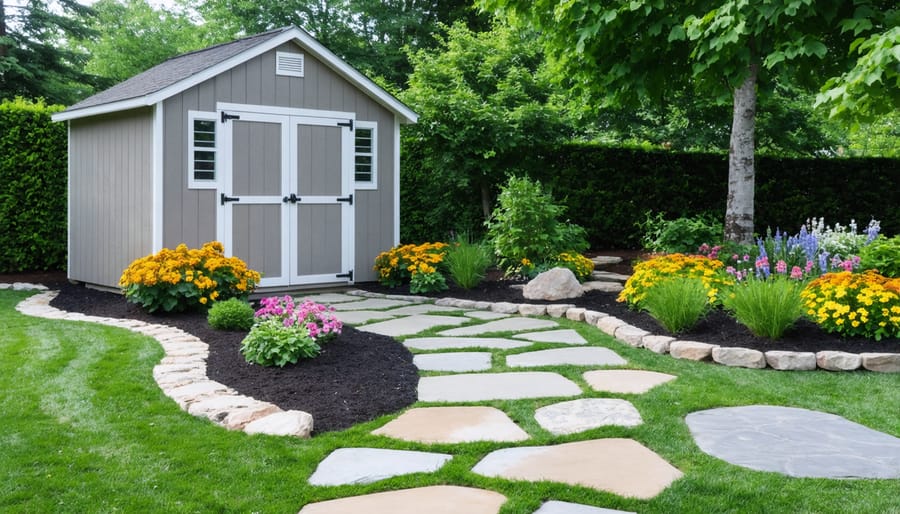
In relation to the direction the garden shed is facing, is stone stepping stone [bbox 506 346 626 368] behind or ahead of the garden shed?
ahead

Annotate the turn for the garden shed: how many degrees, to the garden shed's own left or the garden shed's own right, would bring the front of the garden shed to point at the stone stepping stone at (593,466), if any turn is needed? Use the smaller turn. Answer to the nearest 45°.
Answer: approximately 45° to the garden shed's own right

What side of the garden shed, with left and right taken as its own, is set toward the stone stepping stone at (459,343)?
front

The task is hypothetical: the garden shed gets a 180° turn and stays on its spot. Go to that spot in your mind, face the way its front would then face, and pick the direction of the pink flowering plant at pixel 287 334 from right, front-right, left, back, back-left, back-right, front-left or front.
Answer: back-left

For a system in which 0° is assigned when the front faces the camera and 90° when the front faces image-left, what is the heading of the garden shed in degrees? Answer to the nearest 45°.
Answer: approximately 315°

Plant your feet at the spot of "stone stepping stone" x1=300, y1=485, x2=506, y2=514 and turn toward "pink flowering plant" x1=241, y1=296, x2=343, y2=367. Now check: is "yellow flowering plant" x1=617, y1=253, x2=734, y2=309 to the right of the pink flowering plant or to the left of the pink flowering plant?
right

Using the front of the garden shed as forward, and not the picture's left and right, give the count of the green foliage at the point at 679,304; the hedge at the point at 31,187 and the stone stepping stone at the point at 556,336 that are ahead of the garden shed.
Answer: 2

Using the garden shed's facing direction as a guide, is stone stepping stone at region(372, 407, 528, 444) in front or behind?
in front

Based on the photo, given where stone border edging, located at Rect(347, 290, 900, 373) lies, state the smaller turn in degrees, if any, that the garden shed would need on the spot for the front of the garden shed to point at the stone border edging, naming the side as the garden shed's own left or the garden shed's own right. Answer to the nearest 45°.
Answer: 0° — it already faces it
